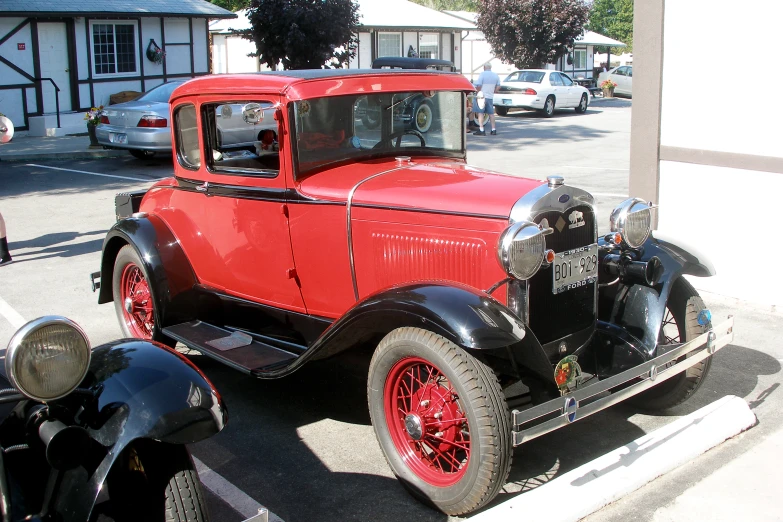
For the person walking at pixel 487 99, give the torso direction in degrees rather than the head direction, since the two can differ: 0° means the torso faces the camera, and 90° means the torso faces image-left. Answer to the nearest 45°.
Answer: approximately 180°

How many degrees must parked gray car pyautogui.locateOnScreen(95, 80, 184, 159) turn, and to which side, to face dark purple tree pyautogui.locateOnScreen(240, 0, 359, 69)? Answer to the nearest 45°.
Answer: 0° — it already faces it

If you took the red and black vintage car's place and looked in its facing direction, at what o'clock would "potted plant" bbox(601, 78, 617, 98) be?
The potted plant is roughly at 8 o'clock from the red and black vintage car.

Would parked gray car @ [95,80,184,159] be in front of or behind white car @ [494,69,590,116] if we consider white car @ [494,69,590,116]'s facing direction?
behind

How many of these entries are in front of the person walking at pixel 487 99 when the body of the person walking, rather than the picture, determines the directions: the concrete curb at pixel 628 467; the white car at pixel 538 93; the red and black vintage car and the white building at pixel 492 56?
2

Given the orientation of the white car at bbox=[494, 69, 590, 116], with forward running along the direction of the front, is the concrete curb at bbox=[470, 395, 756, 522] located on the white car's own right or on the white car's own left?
on the white car's own right

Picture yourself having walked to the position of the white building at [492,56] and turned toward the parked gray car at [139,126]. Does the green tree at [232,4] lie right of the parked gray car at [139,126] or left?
right

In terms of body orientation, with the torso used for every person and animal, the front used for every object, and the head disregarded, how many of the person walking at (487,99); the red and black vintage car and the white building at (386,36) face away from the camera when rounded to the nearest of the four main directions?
1

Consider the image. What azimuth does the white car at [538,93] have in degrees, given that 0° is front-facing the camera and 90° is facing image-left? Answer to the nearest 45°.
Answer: approximately 225°

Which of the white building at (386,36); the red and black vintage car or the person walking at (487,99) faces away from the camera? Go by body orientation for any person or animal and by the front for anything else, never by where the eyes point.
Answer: the person walking

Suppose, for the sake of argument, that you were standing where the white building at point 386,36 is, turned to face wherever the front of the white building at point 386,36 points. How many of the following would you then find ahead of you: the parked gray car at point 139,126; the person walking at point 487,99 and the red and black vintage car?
3
